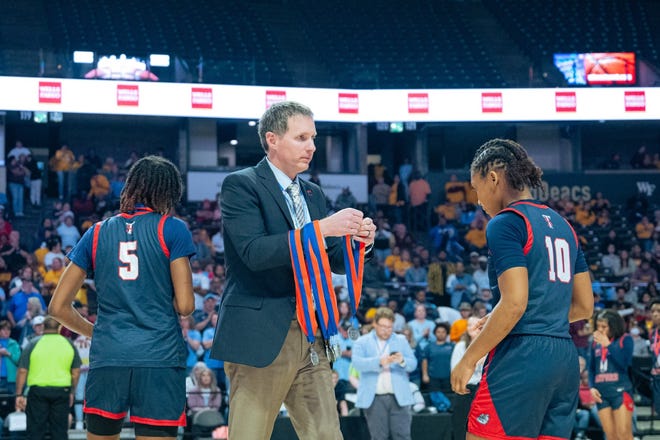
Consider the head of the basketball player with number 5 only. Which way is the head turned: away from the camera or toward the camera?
away from the camera

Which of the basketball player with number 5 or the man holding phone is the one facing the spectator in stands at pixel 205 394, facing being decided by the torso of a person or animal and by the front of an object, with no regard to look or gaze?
the basketball player with number 5

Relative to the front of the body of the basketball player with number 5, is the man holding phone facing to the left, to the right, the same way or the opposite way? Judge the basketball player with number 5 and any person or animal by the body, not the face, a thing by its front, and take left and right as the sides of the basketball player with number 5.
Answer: the opposite way

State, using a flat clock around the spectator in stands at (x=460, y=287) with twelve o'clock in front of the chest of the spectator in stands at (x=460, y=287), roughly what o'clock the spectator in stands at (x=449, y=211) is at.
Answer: the spectator in stands at (x=449, y=211) is roughly at 6 o'clock from the spectator in stands at (x=460, y=287).

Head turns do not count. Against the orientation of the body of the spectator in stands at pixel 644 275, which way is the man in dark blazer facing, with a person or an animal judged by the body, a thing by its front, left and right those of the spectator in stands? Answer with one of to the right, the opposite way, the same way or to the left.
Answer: to the left

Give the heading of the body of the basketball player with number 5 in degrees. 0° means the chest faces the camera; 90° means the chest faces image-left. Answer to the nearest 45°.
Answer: approximately 180°

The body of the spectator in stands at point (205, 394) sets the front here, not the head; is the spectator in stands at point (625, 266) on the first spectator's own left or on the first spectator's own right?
on the first spectator's own left

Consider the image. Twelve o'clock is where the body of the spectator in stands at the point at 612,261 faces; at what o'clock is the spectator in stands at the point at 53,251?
the spectator in stands at the point at 53,251 is roughly at 2 o'clock from the spectator in stands at the point at 612,261.
